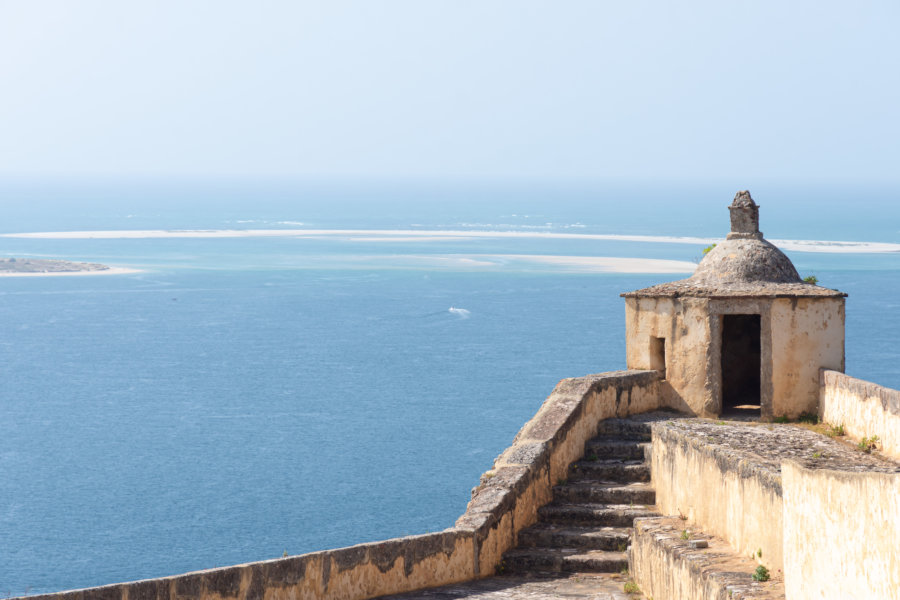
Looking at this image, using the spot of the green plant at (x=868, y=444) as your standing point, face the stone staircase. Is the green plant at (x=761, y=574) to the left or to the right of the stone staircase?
left

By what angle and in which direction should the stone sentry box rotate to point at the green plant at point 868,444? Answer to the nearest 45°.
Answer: approximately 45° to its left

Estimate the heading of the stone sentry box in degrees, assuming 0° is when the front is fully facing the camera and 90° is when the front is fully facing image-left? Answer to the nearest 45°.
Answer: approximately 0°

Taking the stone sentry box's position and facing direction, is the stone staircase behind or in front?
in front

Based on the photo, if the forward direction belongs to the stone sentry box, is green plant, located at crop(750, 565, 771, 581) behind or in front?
in front
